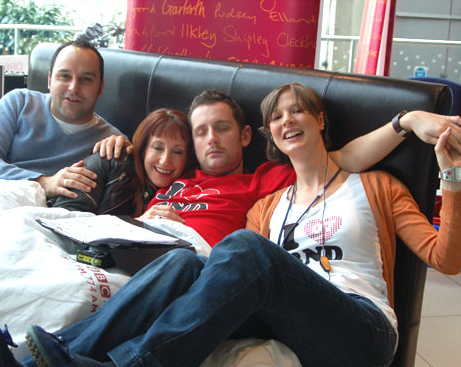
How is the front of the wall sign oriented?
toward the camera

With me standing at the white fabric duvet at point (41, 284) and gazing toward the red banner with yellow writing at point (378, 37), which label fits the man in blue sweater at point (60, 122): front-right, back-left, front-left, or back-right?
front-left

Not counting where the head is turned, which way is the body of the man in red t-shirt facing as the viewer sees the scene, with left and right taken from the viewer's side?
facing the viewer and to the left of the viewer

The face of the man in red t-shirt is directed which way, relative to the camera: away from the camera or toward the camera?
toward the camera

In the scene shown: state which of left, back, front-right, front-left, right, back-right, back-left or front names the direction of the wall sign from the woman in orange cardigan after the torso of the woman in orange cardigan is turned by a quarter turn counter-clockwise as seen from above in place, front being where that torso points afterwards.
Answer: back-left

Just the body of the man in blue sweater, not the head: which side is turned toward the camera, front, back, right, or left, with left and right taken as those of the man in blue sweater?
front

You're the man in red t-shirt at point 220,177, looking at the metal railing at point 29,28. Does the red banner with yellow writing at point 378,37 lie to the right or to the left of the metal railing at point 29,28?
right

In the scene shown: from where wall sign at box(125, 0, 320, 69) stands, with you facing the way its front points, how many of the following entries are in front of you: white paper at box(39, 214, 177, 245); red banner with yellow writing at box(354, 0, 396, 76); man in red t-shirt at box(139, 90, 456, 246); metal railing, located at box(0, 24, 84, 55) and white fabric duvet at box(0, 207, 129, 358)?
3

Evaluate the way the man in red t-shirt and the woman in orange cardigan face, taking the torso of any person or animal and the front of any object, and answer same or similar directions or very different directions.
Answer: same or similar directions

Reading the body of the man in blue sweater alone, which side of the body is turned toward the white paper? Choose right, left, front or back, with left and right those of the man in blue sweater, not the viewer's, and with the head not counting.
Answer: front

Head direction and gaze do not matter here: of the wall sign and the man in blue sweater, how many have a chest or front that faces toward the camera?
2

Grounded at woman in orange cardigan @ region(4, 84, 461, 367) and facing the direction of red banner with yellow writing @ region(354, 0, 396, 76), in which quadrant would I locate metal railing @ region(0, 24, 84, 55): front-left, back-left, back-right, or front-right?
front-left

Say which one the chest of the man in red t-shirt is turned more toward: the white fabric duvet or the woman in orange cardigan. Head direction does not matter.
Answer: the white fabric duvet

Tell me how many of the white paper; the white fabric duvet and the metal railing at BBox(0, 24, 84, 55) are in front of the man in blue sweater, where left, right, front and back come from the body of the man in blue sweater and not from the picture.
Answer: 2
